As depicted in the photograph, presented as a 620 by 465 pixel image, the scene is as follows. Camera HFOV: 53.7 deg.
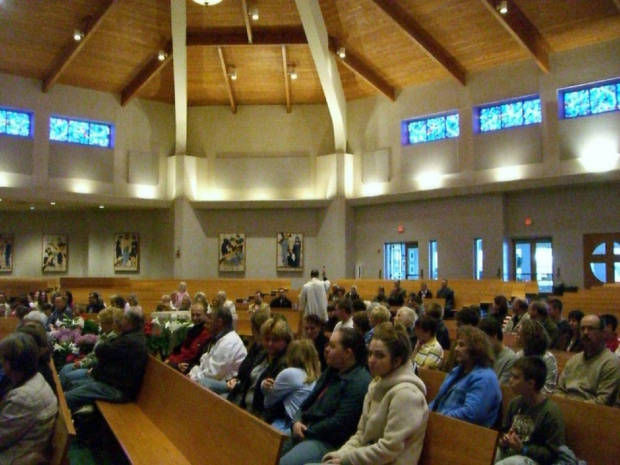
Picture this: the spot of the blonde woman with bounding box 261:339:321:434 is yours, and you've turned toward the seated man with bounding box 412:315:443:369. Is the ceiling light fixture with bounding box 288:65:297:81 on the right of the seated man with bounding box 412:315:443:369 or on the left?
left

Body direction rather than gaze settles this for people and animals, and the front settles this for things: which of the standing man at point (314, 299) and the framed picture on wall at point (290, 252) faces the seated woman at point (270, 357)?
the framed picture on wall

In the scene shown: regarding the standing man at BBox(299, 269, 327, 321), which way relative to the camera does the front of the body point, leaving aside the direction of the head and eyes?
away from the camera

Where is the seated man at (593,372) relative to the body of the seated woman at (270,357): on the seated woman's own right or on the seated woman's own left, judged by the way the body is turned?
on the seated woman's own left

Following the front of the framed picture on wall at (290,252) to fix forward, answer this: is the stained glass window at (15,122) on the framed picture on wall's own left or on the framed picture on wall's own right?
on the framed picture on wall's own right

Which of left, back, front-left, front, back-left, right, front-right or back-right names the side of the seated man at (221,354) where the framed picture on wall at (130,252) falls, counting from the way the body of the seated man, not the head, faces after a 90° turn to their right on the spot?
front

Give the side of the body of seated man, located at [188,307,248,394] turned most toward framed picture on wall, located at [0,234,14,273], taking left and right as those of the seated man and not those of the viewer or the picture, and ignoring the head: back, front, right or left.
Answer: right

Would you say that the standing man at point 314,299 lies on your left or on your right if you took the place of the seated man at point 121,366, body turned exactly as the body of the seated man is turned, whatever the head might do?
on your right

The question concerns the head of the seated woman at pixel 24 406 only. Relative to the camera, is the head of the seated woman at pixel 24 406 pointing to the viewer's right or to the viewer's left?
to the viewer's left

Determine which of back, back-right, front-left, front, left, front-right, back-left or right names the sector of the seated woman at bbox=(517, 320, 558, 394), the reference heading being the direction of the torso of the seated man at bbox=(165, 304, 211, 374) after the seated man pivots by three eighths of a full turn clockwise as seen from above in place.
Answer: back-right

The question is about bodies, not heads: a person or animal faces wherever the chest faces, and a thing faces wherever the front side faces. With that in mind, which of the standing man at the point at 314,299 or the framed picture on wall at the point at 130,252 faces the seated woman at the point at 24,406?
the framed picture on wall

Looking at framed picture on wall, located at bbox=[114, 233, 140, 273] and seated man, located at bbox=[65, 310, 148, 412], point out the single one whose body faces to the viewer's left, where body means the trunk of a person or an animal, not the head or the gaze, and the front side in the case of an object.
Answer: the seated man

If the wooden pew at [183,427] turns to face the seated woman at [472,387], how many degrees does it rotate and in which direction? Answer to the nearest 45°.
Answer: approximately 90° to its left

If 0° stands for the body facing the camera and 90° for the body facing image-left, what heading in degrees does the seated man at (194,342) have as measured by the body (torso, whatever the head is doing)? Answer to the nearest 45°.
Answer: approximately 45°
